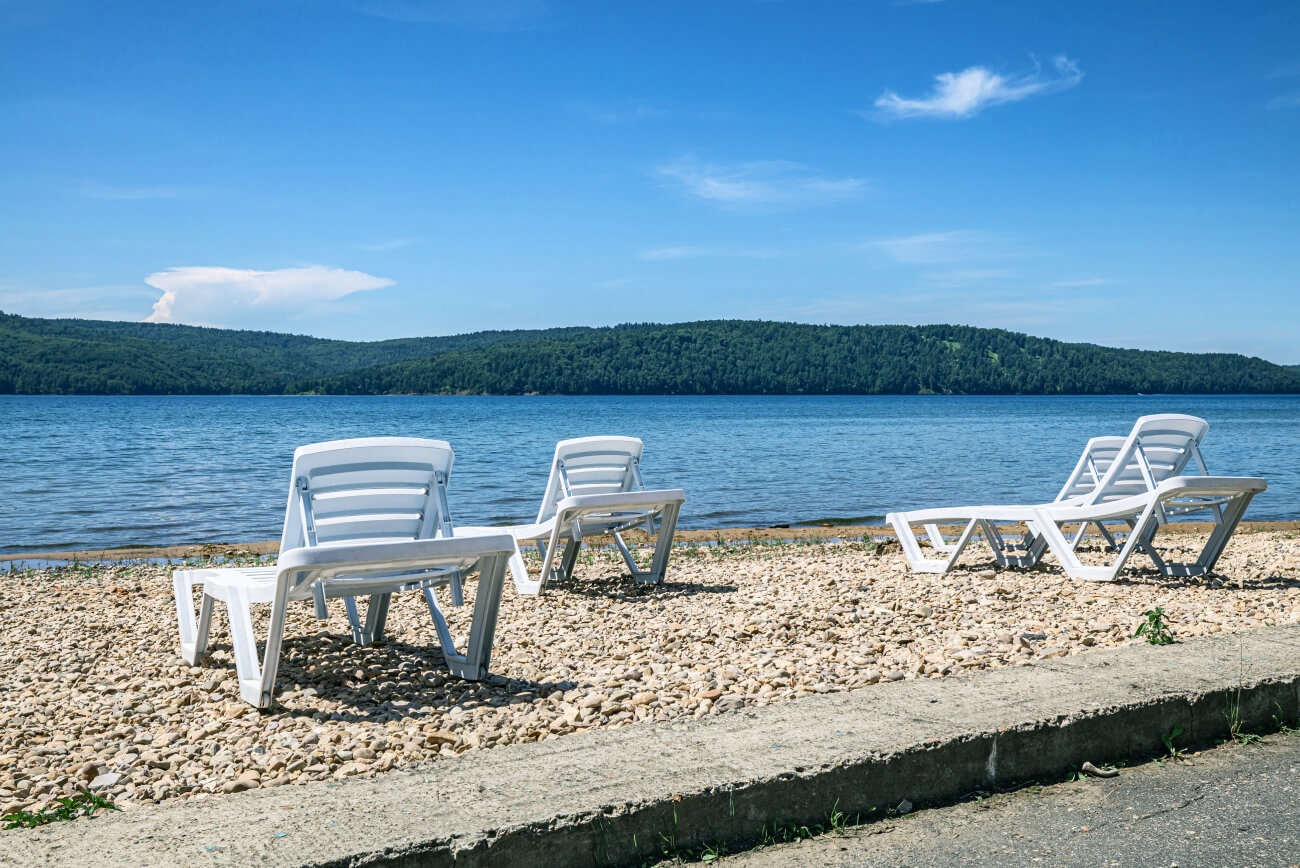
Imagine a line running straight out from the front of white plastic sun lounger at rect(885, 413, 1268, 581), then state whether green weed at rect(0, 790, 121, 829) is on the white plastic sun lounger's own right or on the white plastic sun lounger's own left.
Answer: on the white plastic sun lounger's own left

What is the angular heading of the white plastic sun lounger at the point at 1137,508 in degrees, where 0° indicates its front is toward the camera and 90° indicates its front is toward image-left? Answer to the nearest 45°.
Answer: approximately 135°

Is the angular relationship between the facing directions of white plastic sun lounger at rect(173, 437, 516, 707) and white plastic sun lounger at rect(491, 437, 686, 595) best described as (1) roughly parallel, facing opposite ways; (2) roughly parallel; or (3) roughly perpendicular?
roughly parallel

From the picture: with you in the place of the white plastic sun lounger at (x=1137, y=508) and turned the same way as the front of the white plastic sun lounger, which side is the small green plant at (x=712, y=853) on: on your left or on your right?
on your left

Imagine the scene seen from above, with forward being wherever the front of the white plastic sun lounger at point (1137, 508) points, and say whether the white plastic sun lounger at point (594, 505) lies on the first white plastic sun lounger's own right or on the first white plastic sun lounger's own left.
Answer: on the first white plastic sun lounger's own left

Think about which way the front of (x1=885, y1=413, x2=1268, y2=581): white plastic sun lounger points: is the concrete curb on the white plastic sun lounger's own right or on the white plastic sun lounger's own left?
on the white plastic sun lounger's own left
